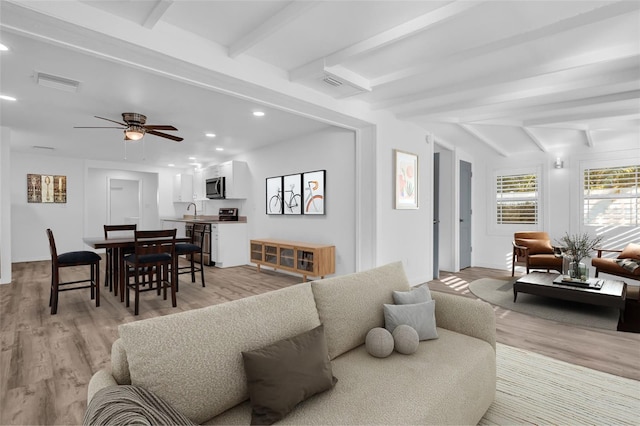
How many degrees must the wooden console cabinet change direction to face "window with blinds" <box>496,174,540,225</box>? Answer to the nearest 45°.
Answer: approximately 135° to its left

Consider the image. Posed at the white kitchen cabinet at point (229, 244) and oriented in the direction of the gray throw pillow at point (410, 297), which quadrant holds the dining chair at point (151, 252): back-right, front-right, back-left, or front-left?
front-right

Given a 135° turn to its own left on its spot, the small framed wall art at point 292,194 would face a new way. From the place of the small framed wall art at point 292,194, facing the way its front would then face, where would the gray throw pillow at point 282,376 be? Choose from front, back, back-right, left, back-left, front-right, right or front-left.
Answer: right

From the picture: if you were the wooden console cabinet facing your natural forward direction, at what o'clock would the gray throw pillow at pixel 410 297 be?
The gray throw pillow is roughly at 10 o'clock from the wooden console cabinet.

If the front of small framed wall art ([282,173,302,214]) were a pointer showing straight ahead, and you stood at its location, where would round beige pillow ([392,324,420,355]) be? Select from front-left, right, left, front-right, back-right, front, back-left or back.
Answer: front-left

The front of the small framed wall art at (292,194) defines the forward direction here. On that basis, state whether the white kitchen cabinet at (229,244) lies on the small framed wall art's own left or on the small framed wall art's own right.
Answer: on the small framed wall art's own right

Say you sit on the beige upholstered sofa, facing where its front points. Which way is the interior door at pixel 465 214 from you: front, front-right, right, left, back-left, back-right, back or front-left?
left

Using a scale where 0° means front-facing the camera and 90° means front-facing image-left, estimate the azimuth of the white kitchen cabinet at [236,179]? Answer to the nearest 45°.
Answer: approximately 45°

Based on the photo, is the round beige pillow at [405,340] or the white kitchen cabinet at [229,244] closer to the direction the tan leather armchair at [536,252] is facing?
the round beige pillow

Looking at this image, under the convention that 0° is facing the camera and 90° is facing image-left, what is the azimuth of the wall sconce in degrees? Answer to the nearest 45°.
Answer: approximately 0°

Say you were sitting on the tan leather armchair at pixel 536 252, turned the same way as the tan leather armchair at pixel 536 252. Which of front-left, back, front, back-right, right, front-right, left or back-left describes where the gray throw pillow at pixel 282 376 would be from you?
front-right

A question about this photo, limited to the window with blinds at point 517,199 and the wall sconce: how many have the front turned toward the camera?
2
